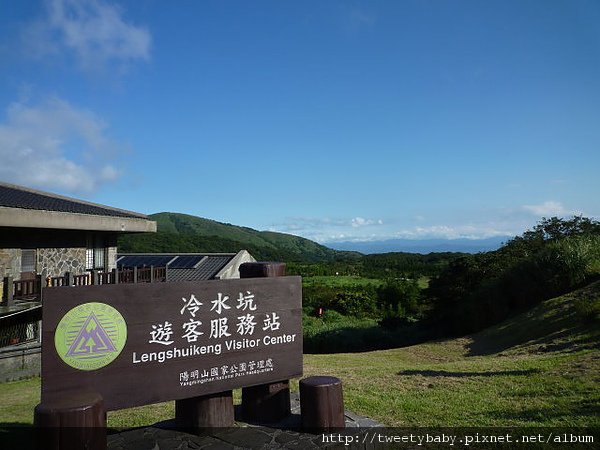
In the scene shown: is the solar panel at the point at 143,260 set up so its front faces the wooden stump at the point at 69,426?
yes

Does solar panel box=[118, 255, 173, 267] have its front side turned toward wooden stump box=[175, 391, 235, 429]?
yes

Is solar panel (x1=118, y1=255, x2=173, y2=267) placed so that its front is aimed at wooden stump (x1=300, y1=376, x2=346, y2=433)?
yes

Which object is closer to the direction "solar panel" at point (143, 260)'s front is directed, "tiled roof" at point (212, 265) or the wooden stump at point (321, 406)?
the wooden stump

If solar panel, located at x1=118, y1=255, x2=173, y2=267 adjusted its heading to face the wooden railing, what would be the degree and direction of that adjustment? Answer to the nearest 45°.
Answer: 0° — it already faces it

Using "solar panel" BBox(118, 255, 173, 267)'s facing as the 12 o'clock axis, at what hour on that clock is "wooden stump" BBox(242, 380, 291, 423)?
The wooden stump is roughly at 12 o'clock from the solar panel.

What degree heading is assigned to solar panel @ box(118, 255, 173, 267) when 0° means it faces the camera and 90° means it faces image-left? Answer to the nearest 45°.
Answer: approximately 0°
